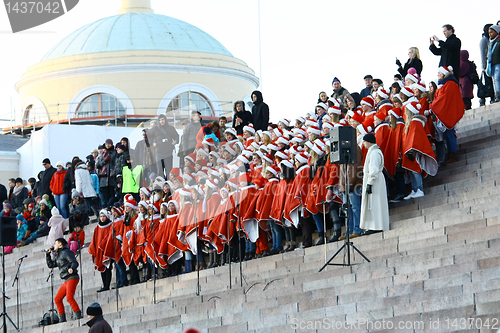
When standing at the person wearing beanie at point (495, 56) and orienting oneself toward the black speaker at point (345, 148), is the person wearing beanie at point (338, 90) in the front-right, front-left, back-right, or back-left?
front-right

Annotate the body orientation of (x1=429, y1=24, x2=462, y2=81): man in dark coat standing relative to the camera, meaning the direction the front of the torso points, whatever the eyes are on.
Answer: to the viewer's left

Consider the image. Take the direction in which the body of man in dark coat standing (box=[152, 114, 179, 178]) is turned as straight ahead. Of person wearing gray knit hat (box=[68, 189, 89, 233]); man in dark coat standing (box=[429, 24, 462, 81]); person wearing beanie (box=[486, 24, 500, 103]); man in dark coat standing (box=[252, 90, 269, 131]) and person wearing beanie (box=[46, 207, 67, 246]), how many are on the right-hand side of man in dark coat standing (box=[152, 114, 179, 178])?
2

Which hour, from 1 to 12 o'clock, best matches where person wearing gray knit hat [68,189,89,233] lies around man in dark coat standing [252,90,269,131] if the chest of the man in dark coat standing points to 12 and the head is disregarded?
The person wearing gray knit hat is roughly at 2 o'clock from the man in dark coat standing.

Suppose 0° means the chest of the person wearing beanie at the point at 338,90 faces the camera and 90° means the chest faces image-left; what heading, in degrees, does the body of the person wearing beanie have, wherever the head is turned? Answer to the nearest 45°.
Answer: approximately 45°

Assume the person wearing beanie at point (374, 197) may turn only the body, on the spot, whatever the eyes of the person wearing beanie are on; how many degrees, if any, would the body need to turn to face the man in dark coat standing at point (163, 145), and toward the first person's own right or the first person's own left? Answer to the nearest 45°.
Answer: approximately 45° to the first person's own right

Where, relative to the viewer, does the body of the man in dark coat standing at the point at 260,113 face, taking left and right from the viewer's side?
facing the viewer and to the left of the viewer
